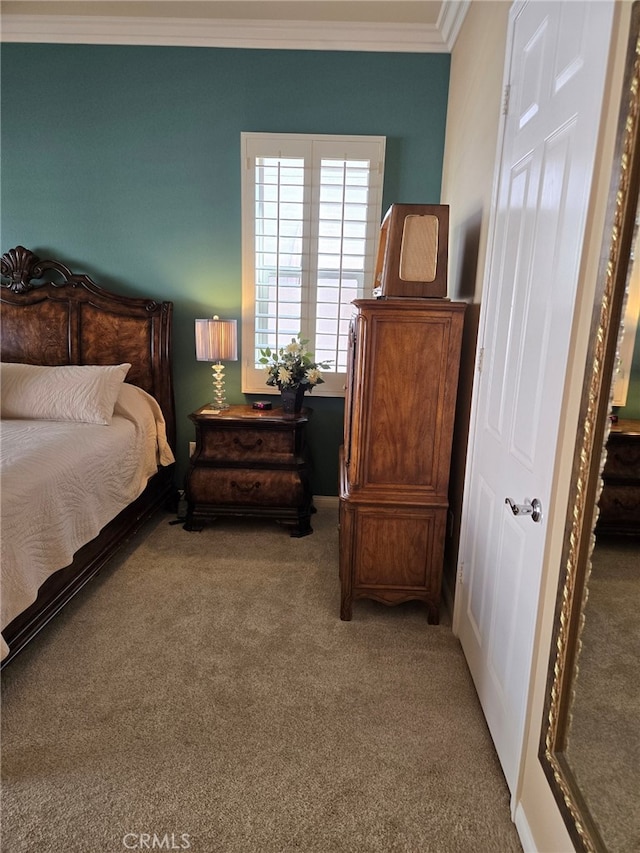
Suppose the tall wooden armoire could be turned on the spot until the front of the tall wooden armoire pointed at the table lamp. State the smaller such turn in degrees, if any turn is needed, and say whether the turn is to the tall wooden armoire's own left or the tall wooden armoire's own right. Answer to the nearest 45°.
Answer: approximately 45° to the tall wooden armoire's own right

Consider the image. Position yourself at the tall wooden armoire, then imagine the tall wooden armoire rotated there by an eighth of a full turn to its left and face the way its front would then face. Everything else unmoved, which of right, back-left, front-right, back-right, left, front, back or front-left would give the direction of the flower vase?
right

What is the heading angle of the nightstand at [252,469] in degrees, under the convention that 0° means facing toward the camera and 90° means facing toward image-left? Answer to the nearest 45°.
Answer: approximately 0°

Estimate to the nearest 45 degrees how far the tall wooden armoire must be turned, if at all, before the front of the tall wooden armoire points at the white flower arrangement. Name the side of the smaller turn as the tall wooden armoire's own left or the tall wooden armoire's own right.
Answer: approximately 45° to the tall wooden armoire's own right

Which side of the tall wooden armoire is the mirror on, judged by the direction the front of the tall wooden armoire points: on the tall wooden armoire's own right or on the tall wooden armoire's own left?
on the tall wooden armoire's own left

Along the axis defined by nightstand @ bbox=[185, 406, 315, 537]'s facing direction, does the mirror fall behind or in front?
in front

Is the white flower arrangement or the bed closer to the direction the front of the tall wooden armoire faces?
the bed

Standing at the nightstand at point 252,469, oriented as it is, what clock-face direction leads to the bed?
The bed is roughly at 3 o'clock from the nightstand.
